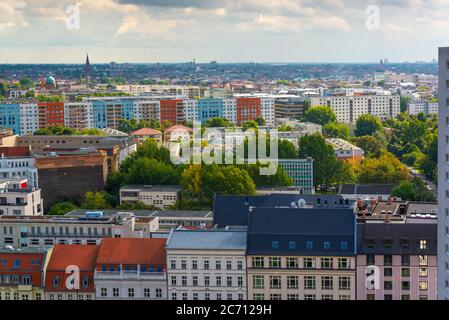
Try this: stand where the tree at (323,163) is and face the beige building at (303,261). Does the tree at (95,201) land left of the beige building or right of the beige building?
right

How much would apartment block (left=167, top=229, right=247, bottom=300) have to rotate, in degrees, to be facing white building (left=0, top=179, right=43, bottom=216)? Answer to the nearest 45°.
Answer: approximately 135° to its right

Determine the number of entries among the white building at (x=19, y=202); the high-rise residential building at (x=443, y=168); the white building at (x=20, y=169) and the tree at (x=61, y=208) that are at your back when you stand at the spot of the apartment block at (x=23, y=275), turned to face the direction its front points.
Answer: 3

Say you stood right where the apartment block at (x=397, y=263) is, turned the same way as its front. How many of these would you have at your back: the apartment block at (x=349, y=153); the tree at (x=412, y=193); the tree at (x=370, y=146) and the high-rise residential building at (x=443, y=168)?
3

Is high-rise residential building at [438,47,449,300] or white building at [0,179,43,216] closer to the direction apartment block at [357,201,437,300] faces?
the high-rise residential building

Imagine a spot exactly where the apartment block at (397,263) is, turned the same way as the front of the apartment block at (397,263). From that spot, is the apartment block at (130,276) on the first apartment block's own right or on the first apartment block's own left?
on the first apartment block's own right

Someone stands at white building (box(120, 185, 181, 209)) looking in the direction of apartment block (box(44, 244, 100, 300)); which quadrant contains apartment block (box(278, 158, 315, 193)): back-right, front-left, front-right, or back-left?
back-left

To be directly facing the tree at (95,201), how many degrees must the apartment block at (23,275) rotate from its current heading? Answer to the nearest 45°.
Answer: approximately 180°

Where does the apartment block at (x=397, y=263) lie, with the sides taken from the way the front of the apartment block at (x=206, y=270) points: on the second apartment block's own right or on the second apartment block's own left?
on the second apartment block's own left

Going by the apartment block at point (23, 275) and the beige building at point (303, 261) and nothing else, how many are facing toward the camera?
2

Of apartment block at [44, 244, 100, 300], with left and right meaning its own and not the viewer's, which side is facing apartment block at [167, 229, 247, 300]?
left
